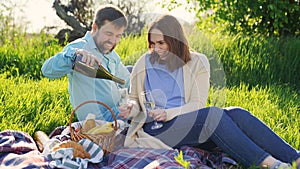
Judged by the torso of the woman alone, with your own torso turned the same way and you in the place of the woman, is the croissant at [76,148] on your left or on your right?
on your right

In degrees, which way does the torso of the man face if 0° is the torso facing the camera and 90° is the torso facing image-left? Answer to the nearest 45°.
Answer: approximately 315°

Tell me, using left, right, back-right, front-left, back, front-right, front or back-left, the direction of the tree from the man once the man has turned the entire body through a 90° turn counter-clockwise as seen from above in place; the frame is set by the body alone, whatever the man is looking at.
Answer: front-left

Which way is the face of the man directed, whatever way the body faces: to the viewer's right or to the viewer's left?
to the viewer's right
